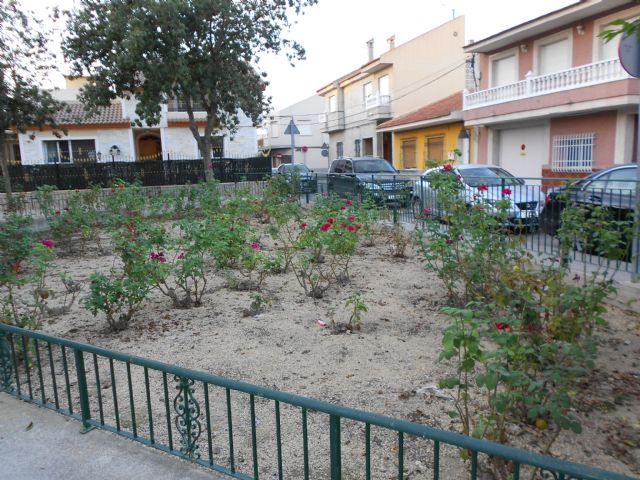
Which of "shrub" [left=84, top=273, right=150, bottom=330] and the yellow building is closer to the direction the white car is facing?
the shrub

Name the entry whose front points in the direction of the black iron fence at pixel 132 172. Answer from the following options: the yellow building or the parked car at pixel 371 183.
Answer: the yellow building

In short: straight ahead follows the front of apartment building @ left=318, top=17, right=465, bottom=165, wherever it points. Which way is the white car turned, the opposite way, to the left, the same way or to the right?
to the left

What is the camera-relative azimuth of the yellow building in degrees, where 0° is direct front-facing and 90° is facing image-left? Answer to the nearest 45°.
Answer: approximately 45°

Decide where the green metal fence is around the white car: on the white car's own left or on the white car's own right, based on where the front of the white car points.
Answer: on the white car's own right

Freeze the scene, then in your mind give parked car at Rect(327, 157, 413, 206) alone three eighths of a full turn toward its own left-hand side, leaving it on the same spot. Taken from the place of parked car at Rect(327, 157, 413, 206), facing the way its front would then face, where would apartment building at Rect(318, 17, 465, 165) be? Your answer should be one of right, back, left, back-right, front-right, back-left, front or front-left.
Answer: front

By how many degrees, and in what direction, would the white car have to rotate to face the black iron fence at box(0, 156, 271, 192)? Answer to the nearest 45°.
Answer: approximately 180°

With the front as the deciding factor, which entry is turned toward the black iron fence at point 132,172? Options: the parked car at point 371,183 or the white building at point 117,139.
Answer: the white building

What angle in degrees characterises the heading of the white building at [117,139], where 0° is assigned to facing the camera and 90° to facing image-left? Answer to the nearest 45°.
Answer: approximately 0°

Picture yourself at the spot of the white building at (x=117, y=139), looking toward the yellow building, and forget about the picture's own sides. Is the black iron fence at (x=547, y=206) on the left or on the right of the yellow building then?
right

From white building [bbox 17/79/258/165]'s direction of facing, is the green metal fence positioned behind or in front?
in front
